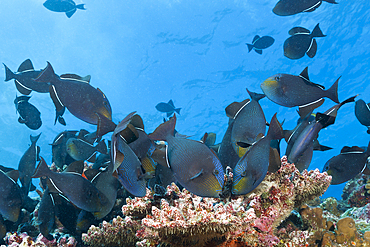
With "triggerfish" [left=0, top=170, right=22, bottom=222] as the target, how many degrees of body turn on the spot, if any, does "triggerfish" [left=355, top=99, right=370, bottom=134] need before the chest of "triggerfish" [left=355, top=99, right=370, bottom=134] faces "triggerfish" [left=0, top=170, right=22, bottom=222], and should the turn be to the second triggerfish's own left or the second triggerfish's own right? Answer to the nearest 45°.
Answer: approximately 45° to the second triggerfish's own left

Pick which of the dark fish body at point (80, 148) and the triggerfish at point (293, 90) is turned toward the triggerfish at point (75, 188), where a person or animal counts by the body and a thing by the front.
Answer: the triggerfish at point (293, 90)

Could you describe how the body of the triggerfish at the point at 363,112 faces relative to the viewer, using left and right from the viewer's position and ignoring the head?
facing to the left of the viewer

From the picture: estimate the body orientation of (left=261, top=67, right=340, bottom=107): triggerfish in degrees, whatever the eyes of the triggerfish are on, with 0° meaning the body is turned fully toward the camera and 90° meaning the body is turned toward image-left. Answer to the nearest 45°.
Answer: approximately 90°
